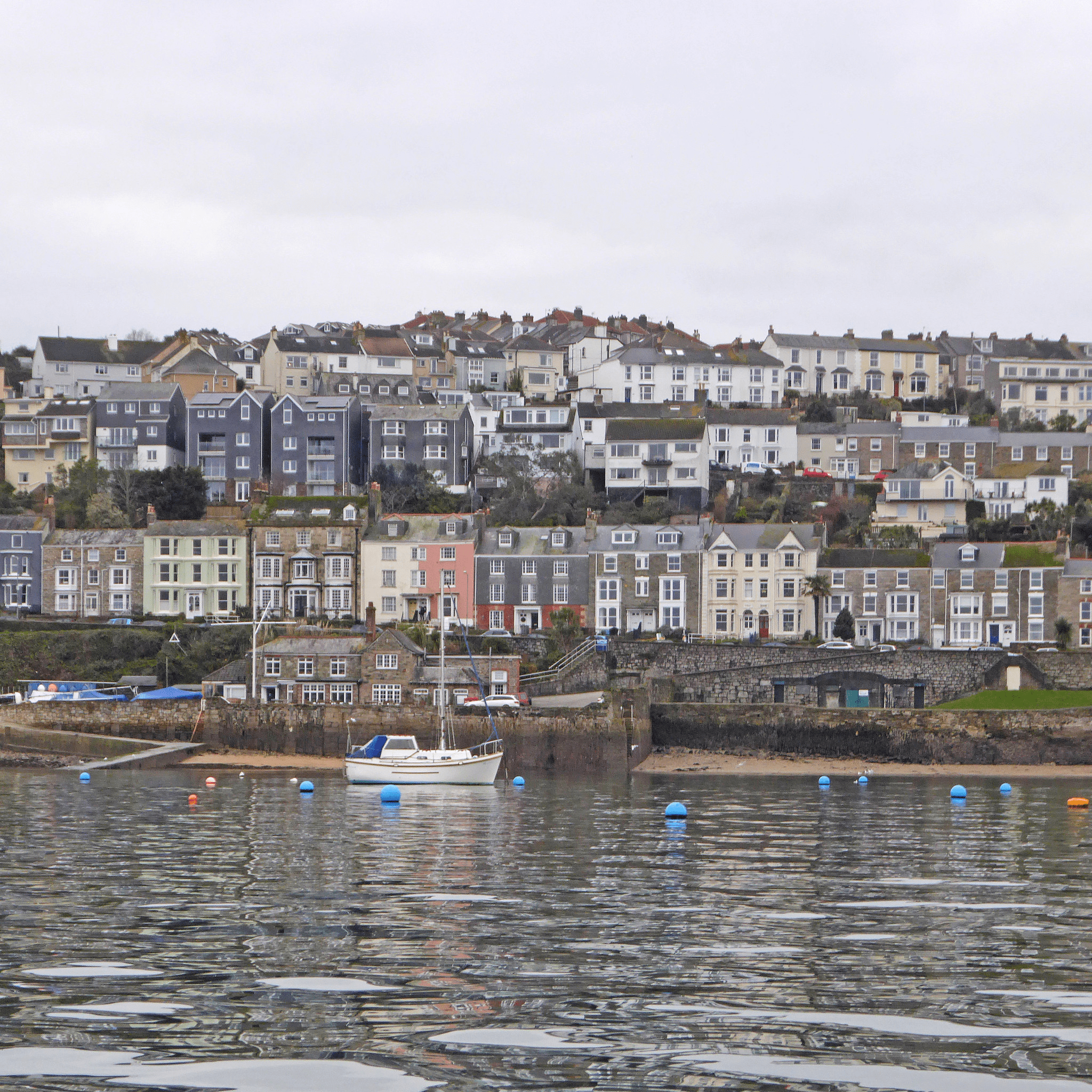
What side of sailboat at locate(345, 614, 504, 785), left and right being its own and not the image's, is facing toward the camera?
right
